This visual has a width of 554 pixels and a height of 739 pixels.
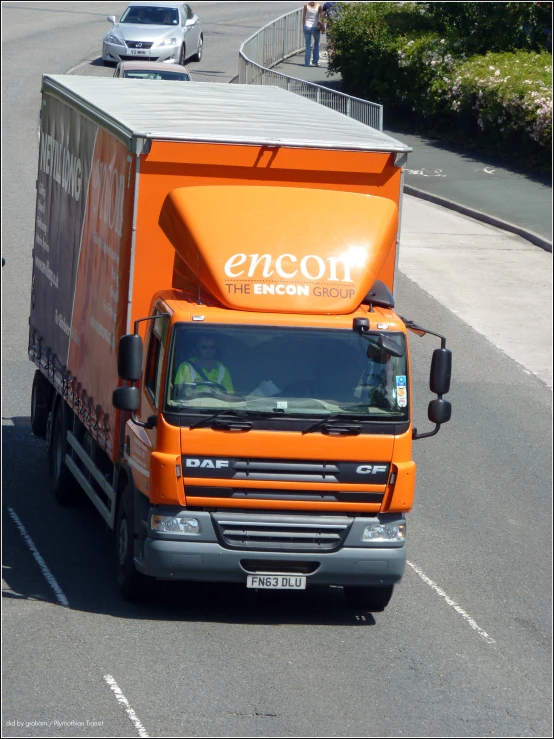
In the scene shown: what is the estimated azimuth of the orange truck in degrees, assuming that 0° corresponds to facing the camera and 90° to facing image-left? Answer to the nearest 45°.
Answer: approximately 0°

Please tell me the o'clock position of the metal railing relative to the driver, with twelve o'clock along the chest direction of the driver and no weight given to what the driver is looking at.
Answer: The metal railing is roughly at 6 o'clock from the driver.

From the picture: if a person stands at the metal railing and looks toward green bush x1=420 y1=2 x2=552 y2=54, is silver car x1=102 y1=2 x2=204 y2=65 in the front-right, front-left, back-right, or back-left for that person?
back-left

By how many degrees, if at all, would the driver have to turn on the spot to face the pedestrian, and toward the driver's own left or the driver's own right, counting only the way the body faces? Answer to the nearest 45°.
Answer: approximately 180°

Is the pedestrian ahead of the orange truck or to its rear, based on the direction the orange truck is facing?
to the rear

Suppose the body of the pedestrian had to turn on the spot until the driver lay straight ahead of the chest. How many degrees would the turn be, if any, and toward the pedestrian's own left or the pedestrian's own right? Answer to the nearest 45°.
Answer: approximately 180°

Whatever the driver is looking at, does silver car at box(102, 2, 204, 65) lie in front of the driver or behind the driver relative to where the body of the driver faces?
behind
